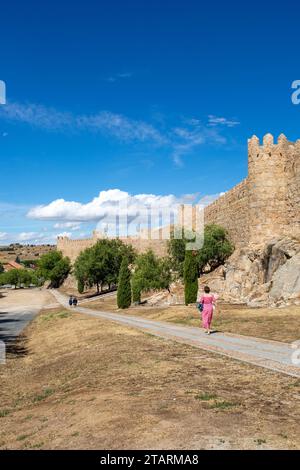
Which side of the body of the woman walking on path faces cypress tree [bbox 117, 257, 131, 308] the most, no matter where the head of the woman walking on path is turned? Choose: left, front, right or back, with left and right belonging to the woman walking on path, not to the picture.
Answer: front

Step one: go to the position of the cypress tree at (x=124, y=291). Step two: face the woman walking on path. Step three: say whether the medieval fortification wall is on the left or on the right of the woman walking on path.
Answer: left

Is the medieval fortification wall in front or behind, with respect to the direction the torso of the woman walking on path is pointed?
in front

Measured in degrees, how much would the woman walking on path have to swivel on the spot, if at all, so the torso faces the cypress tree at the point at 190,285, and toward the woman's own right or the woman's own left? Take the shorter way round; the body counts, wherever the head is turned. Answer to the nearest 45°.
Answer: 0° — they already face it

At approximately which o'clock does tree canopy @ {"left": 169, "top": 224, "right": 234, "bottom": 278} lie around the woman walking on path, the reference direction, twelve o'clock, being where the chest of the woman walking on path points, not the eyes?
The tree canopy is roughly at 12 o'clock from the woman walking on path.

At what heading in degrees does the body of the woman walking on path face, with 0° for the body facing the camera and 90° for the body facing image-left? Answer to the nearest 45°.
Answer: approximately 180°

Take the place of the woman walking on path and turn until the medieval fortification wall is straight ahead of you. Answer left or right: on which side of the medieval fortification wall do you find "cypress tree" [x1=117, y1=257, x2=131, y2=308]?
left

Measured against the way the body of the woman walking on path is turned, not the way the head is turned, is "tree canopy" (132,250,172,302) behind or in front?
in front
